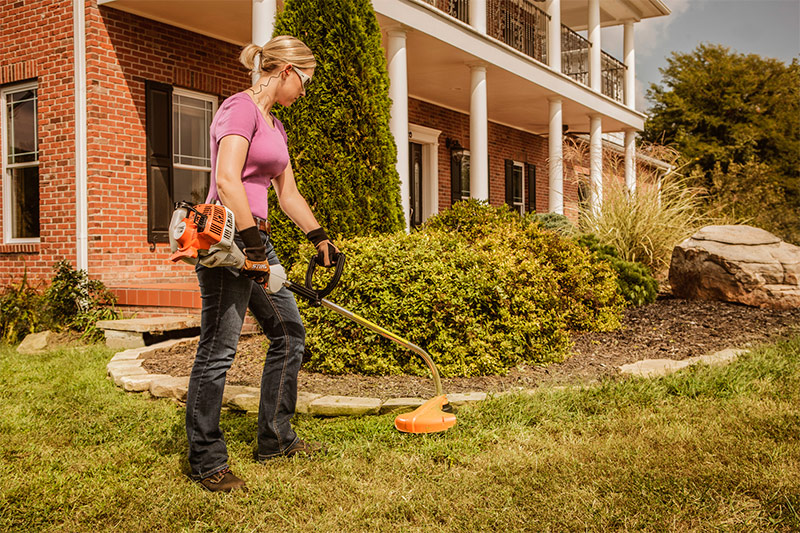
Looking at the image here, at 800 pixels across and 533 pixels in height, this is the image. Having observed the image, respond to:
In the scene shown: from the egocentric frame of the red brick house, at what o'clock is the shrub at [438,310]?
The shrub is roughly at 12 o'clock from the red brick house.

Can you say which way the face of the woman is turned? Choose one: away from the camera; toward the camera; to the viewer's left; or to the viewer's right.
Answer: to the viewer's right

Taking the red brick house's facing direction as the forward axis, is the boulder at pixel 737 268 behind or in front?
in front

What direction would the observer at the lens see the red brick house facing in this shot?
facing the viewer and to the right of the viewer

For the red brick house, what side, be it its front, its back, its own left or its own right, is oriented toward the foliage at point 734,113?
left

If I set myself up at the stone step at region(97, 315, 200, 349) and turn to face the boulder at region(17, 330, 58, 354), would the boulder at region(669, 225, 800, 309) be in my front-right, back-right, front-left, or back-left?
back-right

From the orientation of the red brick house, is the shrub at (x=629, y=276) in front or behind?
in front

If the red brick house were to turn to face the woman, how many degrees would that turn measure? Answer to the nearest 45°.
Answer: approximately 45° to its right

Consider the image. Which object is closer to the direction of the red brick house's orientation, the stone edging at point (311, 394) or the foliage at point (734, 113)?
the stone edging
